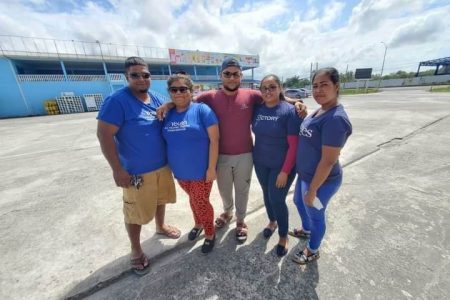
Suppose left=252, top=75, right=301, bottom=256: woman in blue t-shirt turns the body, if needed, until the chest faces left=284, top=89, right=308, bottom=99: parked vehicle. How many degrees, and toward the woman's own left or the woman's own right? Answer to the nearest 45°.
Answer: approximately 135° to the woman's own right

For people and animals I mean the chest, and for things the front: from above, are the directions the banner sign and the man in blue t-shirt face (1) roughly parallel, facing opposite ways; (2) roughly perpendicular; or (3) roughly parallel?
roughly parallel

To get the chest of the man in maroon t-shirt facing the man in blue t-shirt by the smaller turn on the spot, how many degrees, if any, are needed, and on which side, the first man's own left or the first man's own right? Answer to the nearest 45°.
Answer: approximately 90° to the first man's own right

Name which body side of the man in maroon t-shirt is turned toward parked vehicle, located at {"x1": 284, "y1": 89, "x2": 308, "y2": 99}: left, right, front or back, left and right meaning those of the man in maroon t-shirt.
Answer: back

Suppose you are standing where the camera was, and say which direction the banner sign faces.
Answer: facing the viewer and to the right of the viewer

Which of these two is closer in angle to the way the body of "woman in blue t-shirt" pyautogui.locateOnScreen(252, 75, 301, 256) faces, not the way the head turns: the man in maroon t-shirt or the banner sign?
the man in maroon t-shirt

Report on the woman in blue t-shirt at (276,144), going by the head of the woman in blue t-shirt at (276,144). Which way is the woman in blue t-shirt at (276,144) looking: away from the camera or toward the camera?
toward the camera

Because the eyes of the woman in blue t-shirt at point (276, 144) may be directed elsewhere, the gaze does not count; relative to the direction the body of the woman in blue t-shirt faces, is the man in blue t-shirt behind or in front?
in front

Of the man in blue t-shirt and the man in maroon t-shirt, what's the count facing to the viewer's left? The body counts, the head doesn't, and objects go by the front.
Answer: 0

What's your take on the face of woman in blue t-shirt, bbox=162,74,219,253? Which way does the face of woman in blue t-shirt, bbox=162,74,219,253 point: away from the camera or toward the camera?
toward the camera

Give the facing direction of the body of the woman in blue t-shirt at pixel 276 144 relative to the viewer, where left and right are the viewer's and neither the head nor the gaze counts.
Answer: facing the viewer and to the left of the viewer

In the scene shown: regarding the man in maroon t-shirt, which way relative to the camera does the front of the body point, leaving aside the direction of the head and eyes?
toward the camera
